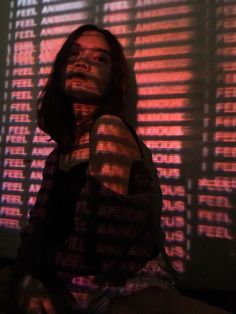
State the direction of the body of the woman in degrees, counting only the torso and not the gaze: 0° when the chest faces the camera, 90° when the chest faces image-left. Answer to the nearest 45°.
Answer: approximately 45°

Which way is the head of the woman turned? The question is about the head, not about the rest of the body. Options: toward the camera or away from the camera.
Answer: toward the camera
